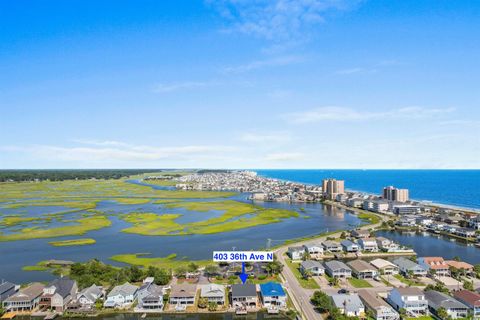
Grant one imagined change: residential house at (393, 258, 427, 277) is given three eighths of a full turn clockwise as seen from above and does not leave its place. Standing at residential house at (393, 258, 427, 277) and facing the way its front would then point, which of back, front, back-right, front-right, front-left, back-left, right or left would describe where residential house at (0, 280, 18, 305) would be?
left

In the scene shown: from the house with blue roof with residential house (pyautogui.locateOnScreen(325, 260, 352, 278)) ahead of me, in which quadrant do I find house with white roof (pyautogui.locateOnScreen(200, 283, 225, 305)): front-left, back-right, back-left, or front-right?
back-left
